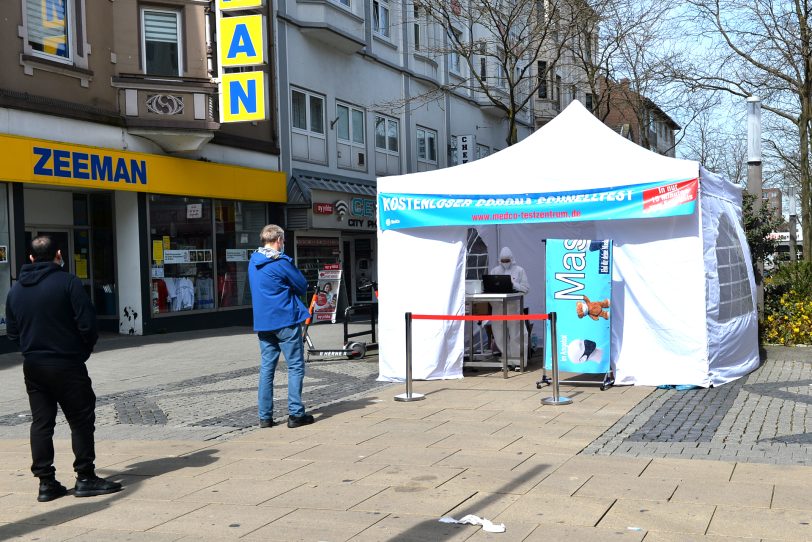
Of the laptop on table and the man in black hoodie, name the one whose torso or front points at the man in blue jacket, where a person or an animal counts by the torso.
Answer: the man in black hoodie

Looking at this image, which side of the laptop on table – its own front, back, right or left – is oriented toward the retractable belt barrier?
back

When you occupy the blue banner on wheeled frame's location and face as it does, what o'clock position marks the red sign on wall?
The red sign on wall is roughly at 5 o'clock from the blue banner on wheeled frame.

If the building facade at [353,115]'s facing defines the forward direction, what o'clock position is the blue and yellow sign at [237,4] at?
The blue and yellow sign is roughly at 2 o'clock from the building facade.

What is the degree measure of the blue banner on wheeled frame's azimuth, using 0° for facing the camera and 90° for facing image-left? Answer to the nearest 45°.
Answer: approximately 0°

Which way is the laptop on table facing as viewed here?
away from the camera

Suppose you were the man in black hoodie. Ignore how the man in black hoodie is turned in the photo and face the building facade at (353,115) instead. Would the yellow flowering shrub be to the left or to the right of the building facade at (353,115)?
right

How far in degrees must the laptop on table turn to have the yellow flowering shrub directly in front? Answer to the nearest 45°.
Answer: approximately 45° to its right

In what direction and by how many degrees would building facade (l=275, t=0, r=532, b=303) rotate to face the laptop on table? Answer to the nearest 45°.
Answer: approximately 45° to its right

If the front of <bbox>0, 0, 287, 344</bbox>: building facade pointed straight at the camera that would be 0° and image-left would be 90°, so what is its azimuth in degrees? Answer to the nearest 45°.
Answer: approximately 315°

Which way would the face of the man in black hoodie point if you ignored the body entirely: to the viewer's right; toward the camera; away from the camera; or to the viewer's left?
away from the camera
